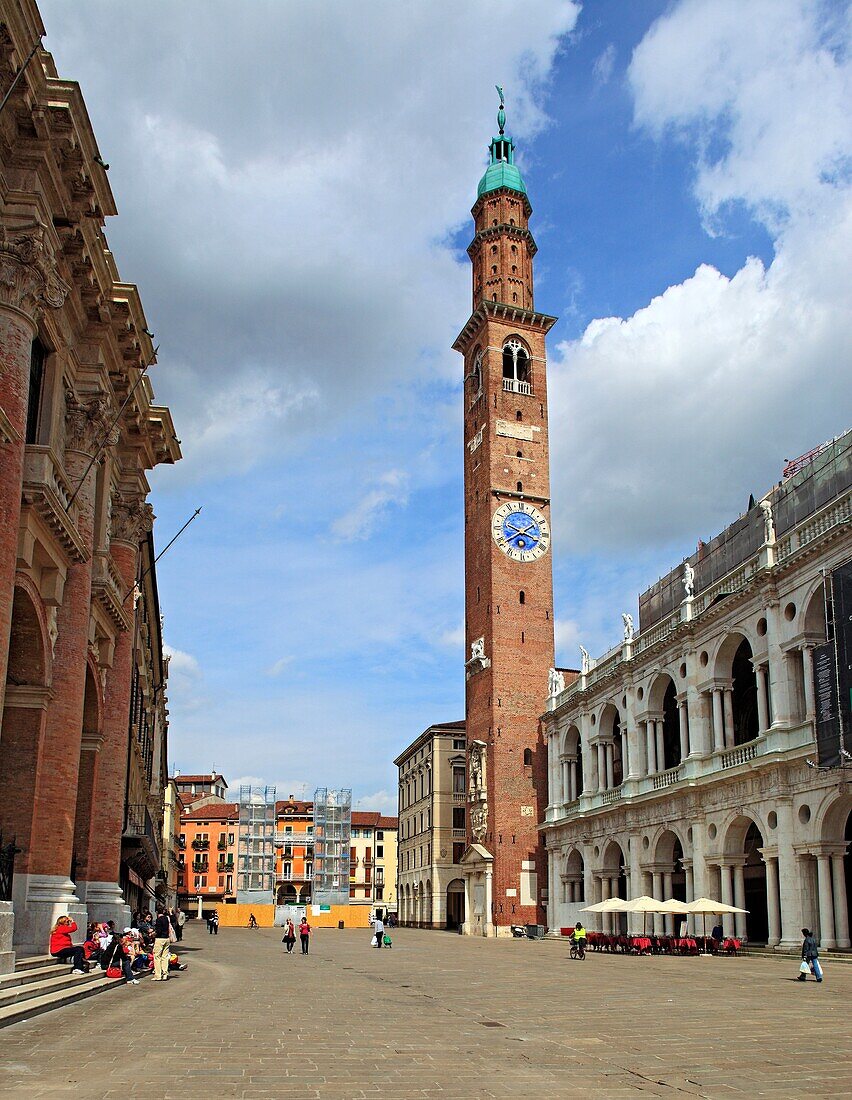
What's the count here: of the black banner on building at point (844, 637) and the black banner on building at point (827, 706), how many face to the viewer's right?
0

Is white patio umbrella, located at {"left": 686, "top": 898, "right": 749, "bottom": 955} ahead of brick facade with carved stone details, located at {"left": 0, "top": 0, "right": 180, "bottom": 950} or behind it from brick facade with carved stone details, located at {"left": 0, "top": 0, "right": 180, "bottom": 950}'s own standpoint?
ahead

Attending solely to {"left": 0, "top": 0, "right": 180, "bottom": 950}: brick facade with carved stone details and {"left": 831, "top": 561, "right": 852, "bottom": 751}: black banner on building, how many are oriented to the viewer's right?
1

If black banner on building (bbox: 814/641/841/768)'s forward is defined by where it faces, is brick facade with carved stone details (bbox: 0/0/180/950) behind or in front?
in front

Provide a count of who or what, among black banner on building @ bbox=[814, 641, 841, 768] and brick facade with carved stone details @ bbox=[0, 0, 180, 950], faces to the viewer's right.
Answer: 1

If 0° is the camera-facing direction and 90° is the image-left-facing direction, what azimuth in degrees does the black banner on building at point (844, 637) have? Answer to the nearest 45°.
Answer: approximately 45°

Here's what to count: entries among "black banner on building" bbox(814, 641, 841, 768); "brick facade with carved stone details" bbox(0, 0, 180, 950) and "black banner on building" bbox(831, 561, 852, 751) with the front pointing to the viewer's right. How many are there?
1

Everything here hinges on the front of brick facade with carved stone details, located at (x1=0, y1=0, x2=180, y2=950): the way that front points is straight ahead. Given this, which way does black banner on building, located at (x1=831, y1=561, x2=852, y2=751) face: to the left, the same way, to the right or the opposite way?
the opposite way

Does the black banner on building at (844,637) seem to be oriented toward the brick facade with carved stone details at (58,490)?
yes

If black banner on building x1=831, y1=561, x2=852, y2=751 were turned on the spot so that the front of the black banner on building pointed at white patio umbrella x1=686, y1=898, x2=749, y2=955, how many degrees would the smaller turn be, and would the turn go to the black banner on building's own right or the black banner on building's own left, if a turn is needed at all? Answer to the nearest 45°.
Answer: approximately 90° to the black banner on building's own right

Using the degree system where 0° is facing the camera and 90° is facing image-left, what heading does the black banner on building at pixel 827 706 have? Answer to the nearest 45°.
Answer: approximately 45°

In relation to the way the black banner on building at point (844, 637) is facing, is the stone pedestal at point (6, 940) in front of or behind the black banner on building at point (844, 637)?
in front

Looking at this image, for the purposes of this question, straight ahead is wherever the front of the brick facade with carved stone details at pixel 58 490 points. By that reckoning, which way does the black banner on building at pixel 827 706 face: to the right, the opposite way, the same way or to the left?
the opposite way

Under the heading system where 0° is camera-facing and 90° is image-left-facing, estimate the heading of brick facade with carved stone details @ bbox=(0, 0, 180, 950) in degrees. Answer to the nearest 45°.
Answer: approximately 270°
